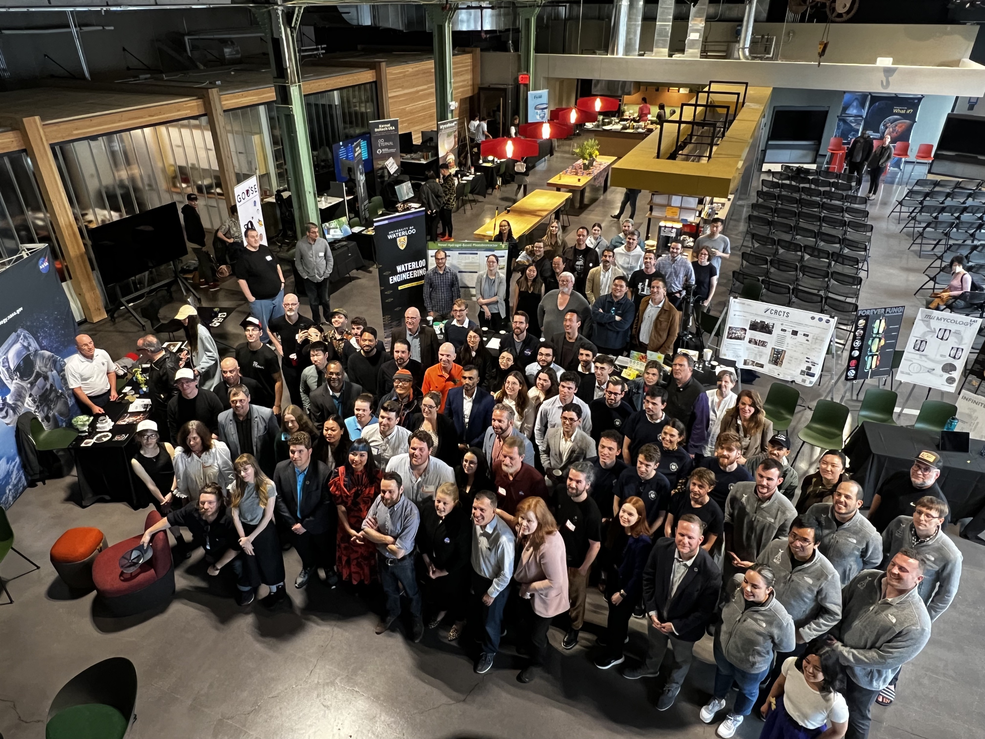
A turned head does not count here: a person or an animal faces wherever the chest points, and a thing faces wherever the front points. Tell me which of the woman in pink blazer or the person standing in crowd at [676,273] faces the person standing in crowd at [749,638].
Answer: the person standing in crowd at [676,273]

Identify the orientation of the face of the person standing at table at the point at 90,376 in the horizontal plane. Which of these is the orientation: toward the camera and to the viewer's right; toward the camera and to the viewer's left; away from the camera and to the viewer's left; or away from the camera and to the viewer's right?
toward the camera and to the viewer's right

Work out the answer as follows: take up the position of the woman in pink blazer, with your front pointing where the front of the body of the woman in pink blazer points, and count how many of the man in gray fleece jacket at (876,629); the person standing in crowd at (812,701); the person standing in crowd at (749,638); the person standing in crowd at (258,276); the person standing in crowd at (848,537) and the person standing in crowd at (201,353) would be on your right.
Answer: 2

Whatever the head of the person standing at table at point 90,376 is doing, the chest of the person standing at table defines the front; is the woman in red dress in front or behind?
in front

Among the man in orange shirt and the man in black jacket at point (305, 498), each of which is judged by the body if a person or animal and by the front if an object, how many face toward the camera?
2

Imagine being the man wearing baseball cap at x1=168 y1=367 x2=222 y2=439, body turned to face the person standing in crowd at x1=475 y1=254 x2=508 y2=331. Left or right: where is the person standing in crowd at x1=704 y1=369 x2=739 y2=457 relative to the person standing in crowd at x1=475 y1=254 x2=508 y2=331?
right

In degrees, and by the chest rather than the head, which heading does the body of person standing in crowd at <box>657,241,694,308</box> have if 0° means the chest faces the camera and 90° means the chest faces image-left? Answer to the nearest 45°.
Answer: approximately 0°

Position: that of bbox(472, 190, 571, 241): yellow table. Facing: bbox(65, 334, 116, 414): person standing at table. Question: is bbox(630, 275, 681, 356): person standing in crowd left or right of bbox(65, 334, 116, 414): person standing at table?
left

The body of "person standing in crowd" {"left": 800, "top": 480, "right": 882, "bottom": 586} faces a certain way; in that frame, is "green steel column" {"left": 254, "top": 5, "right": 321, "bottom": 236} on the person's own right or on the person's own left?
on the person's own right

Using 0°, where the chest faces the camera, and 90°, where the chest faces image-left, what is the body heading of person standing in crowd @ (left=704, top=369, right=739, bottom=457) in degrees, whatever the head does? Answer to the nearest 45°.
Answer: approximately 45°

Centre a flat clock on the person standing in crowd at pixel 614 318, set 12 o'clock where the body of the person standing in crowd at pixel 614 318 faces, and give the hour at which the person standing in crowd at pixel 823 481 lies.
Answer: the person standing in crowd at pixel 823 481 is roughly at 11 o'clock from the person standing in crowd at pixel 614 318.

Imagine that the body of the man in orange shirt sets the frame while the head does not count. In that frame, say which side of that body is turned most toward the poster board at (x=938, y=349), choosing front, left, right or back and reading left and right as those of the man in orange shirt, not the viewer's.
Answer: left

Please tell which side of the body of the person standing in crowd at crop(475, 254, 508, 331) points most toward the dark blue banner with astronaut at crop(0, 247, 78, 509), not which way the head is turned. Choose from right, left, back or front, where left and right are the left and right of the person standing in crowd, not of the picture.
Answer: right
